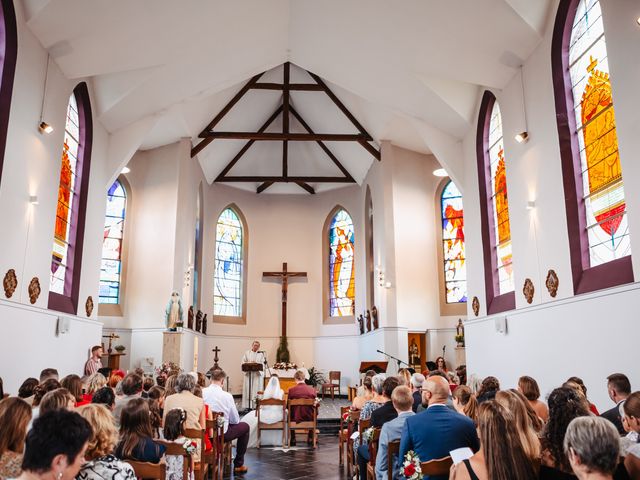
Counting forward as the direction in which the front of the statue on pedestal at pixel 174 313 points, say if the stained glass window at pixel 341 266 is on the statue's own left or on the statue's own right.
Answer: on the statue's own left

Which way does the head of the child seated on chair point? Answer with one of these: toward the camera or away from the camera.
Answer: away from the camera

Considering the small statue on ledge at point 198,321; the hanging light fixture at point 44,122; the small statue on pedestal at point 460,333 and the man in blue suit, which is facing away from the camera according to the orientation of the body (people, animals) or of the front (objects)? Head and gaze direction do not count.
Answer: the man in blue suit

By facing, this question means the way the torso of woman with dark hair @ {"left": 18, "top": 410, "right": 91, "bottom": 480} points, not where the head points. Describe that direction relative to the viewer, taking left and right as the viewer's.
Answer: facing away from the viewer and to the right of the viewer

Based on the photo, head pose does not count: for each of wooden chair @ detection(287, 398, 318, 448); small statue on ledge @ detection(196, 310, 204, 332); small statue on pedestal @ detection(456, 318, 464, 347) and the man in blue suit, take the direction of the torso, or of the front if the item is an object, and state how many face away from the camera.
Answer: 2

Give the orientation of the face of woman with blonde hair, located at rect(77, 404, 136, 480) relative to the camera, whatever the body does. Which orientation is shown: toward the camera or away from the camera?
away from the camera

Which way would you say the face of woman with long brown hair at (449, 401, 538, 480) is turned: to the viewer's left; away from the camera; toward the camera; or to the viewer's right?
away from the camera

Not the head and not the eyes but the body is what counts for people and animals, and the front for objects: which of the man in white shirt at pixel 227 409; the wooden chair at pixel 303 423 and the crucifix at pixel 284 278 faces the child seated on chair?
the crucifix

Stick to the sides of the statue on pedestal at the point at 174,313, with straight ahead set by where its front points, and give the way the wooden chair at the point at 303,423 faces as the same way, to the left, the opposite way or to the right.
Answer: the opposite way

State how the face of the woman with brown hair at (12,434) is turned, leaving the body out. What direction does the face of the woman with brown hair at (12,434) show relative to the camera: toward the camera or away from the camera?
away from the camera

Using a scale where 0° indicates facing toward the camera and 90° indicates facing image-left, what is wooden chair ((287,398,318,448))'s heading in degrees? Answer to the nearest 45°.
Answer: approximately 180°

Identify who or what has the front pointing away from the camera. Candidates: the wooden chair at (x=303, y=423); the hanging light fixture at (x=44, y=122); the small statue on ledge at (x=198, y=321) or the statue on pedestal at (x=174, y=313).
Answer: the wooden chair

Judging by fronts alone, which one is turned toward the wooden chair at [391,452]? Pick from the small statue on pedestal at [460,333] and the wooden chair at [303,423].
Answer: the small statue on pedestal
